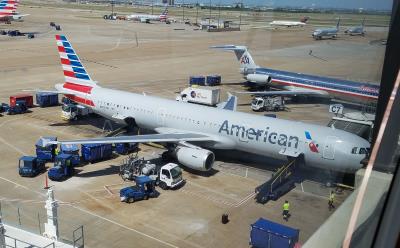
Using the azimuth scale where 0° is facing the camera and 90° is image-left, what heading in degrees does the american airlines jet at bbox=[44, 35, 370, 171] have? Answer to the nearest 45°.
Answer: approximately 315°

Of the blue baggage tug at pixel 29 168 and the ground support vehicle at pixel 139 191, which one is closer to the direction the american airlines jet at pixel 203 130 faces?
the ground support vehicle

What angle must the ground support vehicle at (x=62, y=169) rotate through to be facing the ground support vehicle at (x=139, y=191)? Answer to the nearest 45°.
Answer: approximately 90° to its left

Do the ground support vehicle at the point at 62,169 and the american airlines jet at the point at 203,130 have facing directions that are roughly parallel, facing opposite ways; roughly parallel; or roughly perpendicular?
roughly perpendicular

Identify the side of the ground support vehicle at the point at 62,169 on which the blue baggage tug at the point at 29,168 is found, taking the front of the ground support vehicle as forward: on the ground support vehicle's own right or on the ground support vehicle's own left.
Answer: on the ground support vehicle's own right

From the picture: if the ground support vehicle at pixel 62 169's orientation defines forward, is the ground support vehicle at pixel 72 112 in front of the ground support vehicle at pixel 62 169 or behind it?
behind

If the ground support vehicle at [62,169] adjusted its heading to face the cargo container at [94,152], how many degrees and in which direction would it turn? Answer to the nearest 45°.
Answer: approximately 180°

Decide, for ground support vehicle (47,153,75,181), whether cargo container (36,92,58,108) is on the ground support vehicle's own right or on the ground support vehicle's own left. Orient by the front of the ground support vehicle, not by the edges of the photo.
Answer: on the ground support vehicle's own right

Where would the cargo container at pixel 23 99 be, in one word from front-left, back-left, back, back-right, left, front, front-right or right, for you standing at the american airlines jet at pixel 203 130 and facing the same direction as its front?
back

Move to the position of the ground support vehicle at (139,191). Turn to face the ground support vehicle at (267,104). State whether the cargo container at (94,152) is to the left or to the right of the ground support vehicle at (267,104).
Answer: left

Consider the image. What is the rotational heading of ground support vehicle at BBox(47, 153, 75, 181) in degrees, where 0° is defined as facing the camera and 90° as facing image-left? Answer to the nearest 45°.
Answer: approximately 45°
